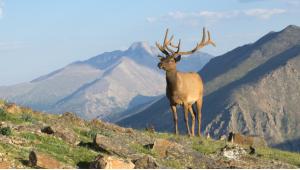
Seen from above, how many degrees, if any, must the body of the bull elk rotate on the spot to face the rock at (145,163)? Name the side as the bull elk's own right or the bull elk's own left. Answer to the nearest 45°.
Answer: approximately 45° to the bull elk's own left

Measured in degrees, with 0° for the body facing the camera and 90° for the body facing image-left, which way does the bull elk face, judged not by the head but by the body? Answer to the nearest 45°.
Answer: approximately 45°

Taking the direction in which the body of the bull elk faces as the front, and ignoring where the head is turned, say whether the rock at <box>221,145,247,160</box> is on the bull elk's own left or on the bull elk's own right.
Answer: on the bull elk's own left

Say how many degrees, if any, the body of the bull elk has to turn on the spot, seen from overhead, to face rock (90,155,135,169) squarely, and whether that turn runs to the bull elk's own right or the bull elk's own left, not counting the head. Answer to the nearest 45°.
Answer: approximately 45° to the bull elk's own left
